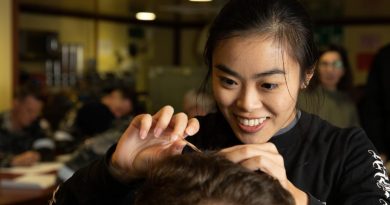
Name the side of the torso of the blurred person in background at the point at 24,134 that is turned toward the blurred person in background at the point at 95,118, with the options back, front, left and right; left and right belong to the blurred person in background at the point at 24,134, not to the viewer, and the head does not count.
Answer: left

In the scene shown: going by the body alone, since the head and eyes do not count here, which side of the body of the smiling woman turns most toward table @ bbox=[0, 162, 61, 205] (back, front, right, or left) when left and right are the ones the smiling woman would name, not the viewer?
right

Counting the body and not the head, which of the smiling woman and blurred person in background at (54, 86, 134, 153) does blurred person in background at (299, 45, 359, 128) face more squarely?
the smiling woman

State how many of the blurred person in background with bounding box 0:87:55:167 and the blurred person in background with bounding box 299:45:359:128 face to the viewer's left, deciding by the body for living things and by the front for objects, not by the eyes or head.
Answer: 0

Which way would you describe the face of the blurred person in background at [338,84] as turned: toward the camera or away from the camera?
toward the camera

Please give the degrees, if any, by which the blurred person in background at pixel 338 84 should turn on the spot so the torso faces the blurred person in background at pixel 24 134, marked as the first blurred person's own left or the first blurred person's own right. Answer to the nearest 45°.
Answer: approximately 90° to the first blurred person's own right

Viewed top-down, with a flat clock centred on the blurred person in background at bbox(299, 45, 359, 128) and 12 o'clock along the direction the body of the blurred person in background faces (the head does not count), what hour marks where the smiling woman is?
The smiling woman is roughly at 12 o'clock from the blurred person in background.

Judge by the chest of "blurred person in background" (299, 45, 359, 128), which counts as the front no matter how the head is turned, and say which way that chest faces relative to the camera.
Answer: toward the camera

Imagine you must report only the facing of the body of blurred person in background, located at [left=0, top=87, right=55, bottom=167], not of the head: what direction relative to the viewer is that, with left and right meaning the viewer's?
facing the viewer and to the right of the viewer

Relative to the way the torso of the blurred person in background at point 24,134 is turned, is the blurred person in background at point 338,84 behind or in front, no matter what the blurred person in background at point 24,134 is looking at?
in front

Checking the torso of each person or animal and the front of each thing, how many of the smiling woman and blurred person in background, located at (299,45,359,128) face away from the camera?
0

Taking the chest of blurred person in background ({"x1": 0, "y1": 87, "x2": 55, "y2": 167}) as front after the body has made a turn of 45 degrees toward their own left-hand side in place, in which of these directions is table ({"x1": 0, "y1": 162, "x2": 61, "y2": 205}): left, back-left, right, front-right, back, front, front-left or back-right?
right

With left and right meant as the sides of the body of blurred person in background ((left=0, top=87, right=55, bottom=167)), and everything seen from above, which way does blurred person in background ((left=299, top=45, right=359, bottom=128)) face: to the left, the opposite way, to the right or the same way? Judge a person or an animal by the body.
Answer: to the right

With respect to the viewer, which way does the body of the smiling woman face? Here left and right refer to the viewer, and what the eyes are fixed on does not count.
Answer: facing the viewer and to the left of the viewer
